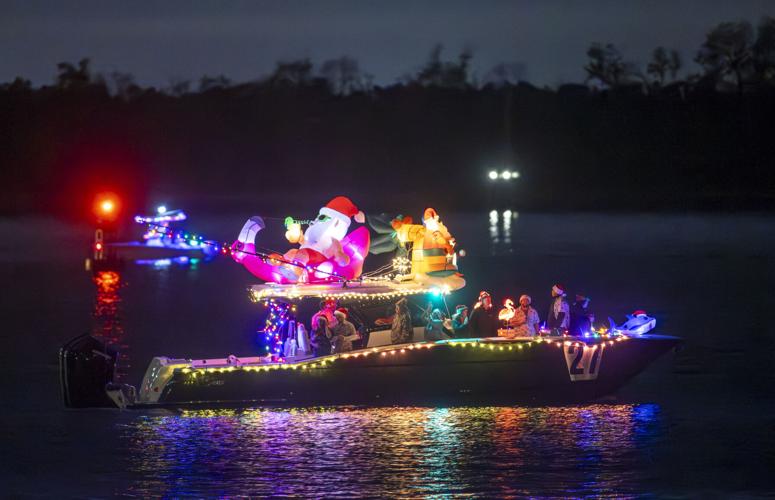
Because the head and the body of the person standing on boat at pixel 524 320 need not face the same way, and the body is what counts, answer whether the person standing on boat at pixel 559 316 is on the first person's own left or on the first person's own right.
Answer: on the first person's own left

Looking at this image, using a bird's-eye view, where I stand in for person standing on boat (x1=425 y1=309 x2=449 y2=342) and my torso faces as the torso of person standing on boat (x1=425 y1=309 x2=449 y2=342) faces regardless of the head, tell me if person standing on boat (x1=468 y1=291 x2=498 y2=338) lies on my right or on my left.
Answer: on my left

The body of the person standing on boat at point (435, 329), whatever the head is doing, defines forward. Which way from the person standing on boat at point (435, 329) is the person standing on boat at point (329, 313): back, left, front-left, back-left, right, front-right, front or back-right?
right

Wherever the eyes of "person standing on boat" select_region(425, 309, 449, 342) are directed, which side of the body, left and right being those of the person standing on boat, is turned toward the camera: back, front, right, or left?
front

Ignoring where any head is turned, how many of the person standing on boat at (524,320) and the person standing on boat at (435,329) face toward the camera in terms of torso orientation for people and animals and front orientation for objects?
2

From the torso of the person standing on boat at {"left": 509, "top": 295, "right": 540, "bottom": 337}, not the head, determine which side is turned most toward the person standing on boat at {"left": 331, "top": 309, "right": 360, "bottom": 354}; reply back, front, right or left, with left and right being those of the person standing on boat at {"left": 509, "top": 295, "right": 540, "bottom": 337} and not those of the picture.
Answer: right

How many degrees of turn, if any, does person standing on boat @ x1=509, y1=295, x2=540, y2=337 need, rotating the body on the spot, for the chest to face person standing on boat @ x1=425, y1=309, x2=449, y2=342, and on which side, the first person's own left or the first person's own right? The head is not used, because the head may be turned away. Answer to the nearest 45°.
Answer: approximately 90° to the first person's own right

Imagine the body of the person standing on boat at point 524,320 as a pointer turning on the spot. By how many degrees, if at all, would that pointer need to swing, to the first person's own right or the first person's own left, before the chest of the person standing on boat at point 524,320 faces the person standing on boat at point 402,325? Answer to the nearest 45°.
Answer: approximately 90° to the first person's own right

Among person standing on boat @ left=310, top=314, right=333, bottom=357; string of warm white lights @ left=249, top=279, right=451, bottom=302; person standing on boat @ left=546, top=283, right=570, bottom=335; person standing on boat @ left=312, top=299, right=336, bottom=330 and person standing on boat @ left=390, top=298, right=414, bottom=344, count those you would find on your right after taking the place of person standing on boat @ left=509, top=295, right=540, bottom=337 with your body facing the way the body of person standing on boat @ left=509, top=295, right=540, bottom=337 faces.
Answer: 4

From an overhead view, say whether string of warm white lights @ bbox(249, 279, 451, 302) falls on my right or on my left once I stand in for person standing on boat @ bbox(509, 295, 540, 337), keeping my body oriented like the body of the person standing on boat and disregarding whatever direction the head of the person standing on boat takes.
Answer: on my right

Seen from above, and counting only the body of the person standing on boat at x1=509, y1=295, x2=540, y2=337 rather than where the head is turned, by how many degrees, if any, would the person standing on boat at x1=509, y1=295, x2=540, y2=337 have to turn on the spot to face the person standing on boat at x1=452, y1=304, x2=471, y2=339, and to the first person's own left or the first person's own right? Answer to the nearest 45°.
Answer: approximately 90° to the first person's own right

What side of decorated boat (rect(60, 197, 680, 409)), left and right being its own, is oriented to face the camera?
right

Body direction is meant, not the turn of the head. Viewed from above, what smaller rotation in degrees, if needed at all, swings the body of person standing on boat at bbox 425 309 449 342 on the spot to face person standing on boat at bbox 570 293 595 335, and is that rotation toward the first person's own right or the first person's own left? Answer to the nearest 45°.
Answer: approximately 90° to the first person's own left

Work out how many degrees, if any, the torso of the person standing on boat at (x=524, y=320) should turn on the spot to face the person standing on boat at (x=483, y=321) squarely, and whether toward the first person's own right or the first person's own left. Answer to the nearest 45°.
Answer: approximately 90° to the first person's own right

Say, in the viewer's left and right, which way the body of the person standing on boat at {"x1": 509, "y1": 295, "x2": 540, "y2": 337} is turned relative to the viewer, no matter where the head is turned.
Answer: facing the viewer
